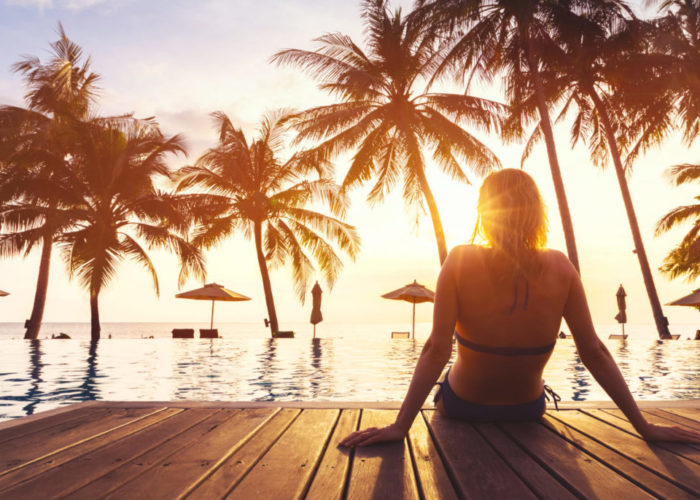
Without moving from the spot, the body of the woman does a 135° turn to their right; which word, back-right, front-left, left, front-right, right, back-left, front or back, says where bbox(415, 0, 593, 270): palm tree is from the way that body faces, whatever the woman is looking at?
back-left

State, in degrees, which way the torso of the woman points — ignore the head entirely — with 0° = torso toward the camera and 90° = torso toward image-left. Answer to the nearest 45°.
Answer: approximately 180°

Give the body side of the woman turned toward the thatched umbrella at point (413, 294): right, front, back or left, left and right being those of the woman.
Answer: front

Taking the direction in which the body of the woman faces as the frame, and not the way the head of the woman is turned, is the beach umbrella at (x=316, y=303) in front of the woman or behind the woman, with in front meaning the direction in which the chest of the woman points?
in front

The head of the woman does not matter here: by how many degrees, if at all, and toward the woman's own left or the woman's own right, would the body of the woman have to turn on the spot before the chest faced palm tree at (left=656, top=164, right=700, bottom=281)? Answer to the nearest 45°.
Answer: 0° — they already face it

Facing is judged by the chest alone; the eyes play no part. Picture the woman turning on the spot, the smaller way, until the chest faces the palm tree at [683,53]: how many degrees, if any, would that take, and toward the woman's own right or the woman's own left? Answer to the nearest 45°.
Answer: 0° — they already face it

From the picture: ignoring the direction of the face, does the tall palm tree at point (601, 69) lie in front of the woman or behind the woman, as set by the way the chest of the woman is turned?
in front

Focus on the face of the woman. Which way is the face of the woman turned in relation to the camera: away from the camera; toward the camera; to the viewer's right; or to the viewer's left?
away from the camera

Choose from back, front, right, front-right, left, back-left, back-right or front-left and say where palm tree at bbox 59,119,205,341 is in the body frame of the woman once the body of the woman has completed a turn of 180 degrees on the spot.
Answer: back-right

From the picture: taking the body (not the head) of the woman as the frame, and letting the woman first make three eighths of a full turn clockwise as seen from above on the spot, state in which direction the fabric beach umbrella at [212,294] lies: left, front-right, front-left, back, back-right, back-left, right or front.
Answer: back
